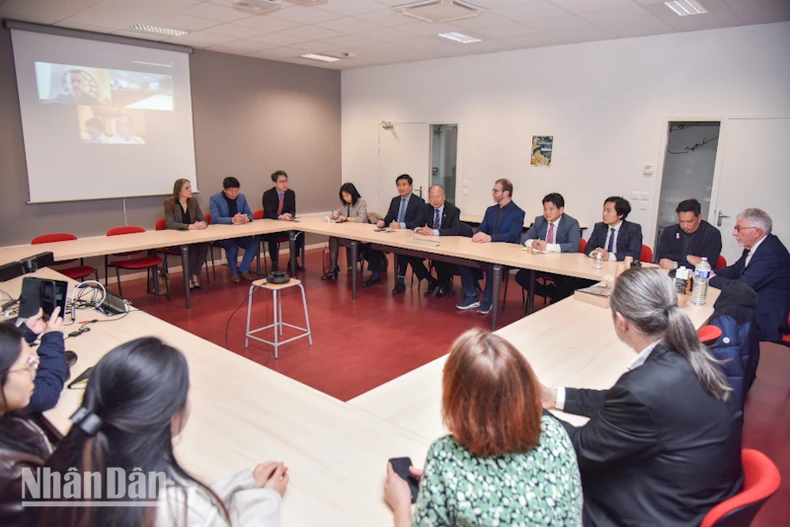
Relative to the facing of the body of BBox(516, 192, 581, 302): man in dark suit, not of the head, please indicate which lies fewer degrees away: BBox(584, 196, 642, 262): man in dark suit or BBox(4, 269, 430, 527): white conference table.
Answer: the white conference table

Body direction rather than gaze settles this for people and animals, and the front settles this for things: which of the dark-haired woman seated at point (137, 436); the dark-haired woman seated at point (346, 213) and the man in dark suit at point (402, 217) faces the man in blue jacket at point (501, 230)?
the dark-haired woman seated at point (137, 436)

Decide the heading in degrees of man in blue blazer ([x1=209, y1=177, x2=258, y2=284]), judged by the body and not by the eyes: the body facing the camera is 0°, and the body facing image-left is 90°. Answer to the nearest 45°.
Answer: approximately 315°

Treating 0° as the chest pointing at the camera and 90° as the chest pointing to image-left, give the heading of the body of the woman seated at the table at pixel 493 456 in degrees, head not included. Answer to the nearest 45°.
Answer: approximately 135°

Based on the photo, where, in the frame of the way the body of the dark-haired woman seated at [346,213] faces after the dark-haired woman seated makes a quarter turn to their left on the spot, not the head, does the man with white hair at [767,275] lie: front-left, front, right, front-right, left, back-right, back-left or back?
front

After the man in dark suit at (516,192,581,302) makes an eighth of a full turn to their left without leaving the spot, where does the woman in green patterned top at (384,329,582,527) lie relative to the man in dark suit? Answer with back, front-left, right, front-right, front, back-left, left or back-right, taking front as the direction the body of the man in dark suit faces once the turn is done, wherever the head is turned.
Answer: front

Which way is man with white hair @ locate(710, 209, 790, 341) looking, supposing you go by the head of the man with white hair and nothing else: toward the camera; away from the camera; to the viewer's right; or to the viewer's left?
to the viewer's left

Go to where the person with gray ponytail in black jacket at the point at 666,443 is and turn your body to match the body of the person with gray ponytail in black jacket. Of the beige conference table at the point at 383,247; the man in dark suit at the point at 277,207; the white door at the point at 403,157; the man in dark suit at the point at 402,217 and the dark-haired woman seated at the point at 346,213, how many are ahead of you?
5

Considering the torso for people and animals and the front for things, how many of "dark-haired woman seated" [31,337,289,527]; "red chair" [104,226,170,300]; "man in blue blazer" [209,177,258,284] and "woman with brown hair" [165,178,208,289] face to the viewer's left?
0

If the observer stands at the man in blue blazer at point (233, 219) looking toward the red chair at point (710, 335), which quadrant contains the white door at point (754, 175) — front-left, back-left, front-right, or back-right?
front-left

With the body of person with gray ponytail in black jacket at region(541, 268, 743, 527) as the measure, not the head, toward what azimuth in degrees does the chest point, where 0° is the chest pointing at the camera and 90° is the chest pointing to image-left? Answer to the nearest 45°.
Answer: approximately 135°

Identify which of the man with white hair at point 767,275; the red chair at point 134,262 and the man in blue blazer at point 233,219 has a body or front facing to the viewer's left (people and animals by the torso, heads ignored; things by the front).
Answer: the man with white hair

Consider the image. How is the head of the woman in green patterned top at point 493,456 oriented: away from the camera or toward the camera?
away from the camera
